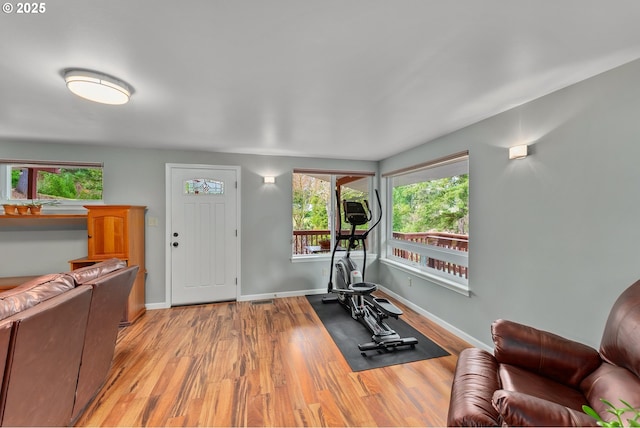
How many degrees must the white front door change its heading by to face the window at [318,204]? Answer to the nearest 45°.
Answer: approximately 90° to its left

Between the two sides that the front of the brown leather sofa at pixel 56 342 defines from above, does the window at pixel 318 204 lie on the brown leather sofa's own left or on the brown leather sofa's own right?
on the brown leather sofa's own right

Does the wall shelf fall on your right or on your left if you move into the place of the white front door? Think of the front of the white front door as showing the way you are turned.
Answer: on your right

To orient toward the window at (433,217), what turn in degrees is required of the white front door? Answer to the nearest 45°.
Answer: approximately 45° to its left

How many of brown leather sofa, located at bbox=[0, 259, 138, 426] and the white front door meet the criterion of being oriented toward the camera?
1

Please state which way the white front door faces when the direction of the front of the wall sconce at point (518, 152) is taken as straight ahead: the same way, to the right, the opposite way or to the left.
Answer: to the left

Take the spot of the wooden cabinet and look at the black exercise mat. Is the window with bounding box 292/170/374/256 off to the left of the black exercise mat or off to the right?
left

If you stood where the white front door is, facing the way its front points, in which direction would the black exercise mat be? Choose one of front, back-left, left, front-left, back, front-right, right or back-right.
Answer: front-left

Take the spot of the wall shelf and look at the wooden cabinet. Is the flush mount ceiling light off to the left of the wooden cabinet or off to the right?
right

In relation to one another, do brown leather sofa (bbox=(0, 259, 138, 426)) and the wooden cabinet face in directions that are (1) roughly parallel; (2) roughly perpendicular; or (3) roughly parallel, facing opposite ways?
roughly perpendicular

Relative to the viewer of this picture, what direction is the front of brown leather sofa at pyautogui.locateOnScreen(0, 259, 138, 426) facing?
facing away from the viewer and to the left of the viewer
